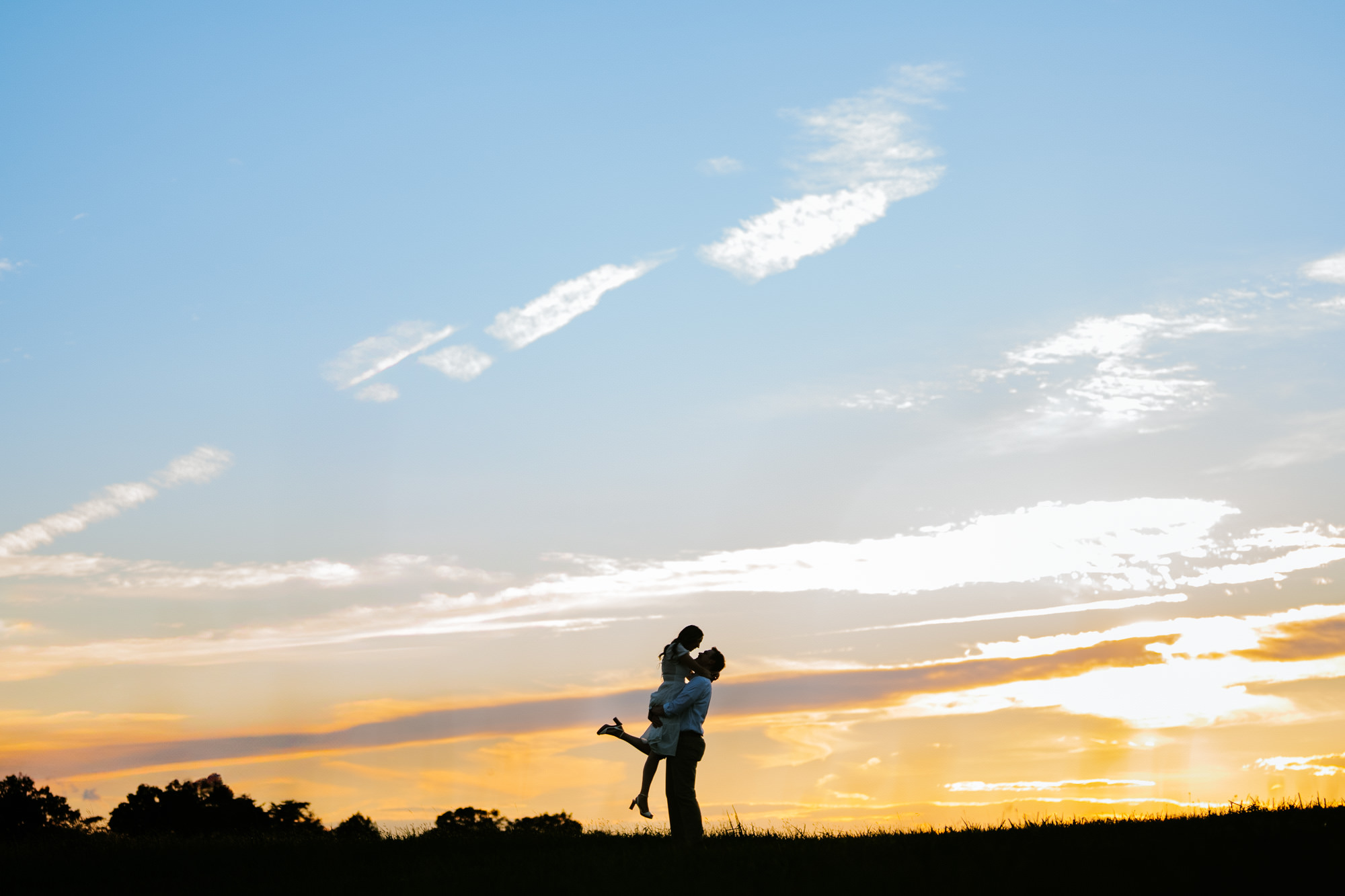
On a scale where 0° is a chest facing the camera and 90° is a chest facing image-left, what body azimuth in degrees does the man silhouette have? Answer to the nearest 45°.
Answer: approximately 90°
